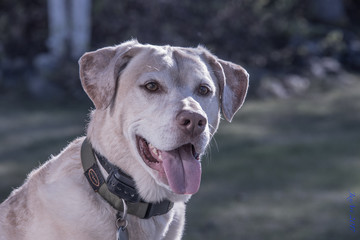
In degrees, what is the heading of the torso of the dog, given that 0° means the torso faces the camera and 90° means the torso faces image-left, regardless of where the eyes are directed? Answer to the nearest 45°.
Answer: approximately 315°
